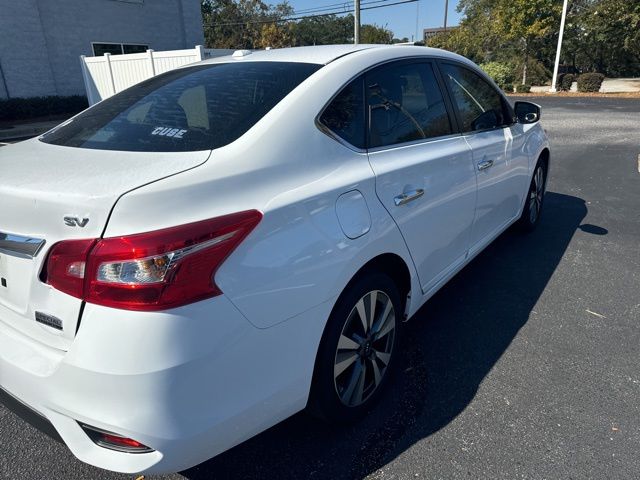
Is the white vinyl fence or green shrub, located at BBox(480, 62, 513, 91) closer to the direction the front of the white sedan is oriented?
the green shrub

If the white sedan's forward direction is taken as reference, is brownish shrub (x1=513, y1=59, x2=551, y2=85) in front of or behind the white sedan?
in front

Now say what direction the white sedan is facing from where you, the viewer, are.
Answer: facing away from the viewer and to the right of the viewer

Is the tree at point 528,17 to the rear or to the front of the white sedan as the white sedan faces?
to the front

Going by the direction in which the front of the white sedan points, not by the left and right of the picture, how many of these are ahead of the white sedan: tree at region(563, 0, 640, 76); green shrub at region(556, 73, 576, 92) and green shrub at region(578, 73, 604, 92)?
3

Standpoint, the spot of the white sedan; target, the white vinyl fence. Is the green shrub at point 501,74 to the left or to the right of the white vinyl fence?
right

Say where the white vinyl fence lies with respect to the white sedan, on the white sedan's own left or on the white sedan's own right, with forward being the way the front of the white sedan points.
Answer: on the white sedan's own left

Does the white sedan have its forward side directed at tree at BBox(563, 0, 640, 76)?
yes

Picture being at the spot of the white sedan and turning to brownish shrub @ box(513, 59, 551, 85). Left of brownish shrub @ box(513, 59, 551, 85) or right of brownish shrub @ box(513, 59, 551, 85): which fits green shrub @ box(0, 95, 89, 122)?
left

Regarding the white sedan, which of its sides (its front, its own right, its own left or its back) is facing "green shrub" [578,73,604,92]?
front

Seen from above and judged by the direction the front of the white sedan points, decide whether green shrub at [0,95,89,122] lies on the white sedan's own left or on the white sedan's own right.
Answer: on the white sedan's own left

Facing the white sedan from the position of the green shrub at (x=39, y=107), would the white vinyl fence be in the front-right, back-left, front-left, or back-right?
front-left

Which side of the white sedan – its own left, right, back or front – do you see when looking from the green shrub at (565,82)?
front
